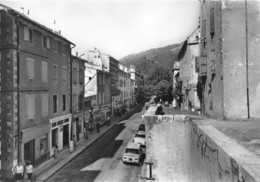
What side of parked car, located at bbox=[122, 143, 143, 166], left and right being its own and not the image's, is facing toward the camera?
front

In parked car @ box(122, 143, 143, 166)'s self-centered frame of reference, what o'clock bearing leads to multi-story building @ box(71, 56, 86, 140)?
The multi-story building is roughly at 5 o'clock from the parked car.

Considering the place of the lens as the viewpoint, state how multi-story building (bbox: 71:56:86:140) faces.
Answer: facing the viewer and to the right of the viewer

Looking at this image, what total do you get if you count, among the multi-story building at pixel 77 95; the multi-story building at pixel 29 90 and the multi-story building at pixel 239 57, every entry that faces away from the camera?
0

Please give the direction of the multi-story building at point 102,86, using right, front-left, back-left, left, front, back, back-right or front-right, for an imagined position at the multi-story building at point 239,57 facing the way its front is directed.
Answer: right

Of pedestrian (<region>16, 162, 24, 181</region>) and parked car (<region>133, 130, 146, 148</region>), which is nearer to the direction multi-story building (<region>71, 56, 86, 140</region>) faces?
the parked car

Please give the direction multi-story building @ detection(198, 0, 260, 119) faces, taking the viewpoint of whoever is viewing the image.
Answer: facing the viewer and to the left of the viewer

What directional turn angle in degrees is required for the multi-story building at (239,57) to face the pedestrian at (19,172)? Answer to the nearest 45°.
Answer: approximately 45° to its left

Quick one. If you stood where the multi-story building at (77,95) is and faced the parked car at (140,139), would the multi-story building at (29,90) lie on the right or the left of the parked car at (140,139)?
right
